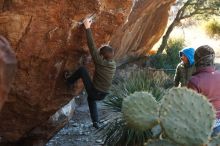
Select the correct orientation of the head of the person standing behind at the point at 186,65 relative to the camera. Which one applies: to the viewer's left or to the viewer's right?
to the viewer's left

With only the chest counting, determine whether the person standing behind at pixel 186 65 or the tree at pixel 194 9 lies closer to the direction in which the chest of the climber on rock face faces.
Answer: the tree

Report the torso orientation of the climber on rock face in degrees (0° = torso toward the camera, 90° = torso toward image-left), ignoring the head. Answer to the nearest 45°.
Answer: approximately 135°

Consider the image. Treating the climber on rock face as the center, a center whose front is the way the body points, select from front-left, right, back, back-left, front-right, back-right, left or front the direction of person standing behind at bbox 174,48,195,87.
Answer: back-right

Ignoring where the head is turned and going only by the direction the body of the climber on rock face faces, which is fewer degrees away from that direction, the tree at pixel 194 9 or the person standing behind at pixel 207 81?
the tree

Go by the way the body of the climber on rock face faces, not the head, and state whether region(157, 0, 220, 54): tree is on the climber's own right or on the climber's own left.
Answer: on the climber's own right

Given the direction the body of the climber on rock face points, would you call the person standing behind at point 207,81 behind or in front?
behind
